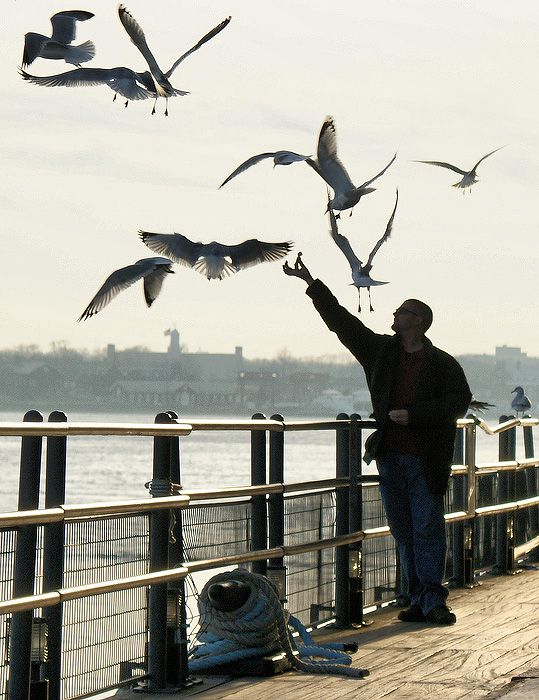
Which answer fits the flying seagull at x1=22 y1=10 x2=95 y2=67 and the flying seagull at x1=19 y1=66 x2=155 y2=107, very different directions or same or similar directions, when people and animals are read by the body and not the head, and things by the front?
same or similar directions

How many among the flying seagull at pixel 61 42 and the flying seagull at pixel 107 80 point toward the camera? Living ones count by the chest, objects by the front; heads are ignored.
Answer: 0
